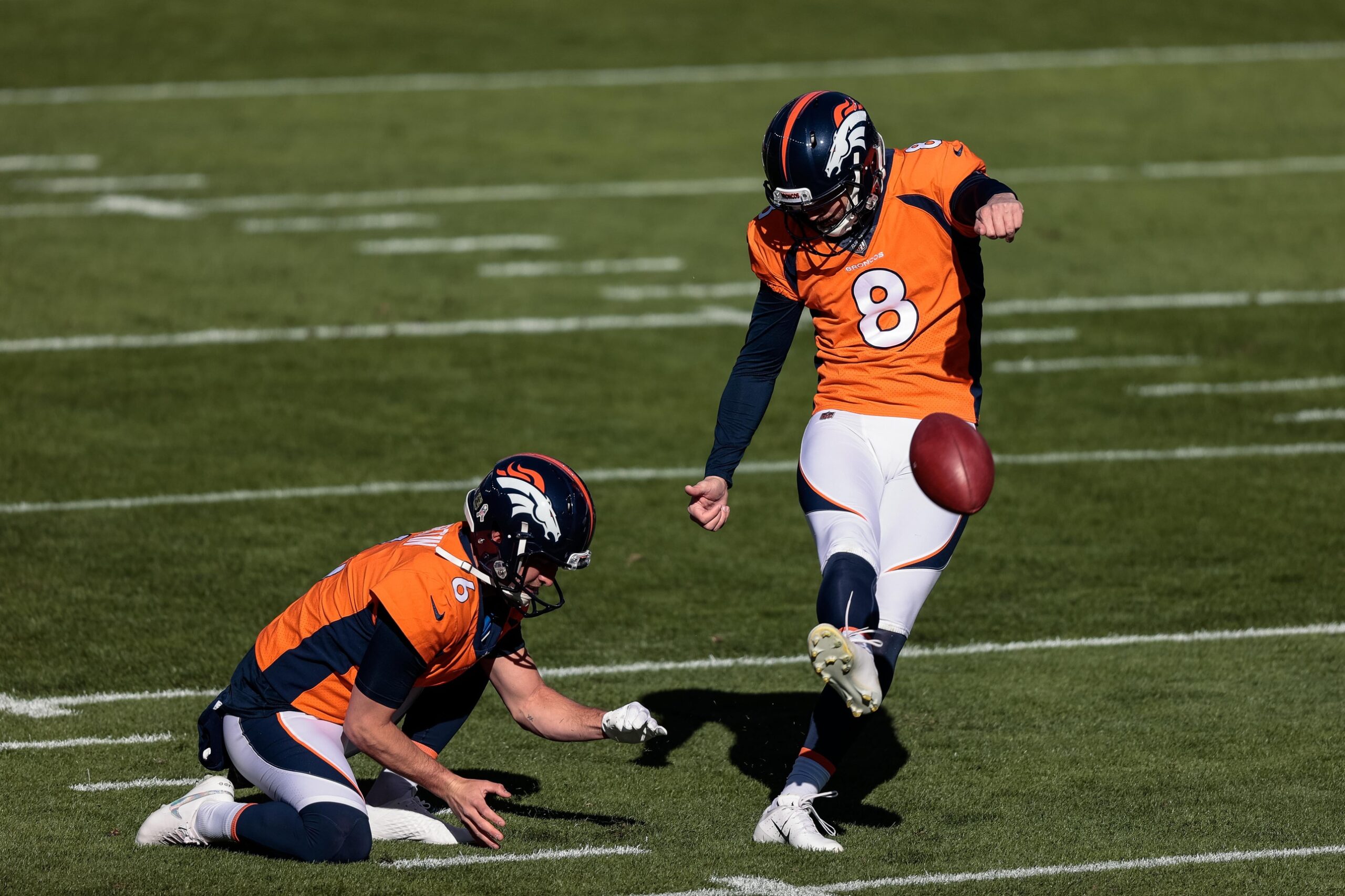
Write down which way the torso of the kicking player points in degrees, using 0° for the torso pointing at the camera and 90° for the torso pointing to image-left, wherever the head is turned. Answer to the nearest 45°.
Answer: approximately 0°
